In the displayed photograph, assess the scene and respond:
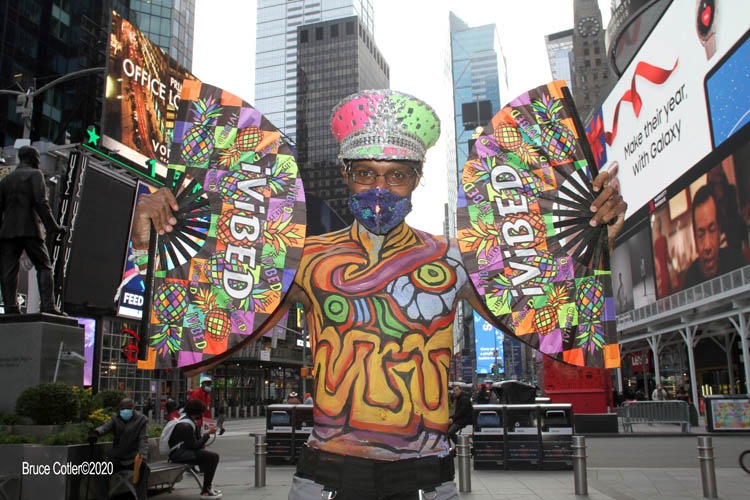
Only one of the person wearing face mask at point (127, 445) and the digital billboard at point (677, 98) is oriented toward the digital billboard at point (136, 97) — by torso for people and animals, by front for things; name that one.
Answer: the digital billboard at point (677, 98)

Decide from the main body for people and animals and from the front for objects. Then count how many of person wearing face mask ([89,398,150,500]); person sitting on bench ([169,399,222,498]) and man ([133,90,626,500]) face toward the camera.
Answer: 2

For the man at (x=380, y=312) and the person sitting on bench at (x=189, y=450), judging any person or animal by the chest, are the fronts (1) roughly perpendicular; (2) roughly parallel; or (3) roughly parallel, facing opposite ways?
roughly perpendicular

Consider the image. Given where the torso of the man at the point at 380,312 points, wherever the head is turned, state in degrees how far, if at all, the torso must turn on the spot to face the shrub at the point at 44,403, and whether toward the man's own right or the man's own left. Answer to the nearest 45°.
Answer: approximately 135° to the man's own right

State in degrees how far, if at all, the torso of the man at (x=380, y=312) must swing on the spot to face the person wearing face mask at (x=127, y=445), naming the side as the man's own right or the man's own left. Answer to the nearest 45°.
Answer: approximately 135° to the man's own right

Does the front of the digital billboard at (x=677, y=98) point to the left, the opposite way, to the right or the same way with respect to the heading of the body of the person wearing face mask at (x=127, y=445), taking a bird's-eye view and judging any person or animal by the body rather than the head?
to the right

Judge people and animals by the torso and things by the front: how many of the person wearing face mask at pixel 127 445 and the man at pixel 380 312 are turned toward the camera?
2

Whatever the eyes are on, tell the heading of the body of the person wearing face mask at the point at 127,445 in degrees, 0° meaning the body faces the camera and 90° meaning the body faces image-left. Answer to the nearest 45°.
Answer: approximately 0°

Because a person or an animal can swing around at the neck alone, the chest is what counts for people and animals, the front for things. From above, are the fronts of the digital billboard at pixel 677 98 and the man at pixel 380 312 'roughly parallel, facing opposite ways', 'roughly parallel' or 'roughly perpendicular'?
roughly perpendicular
